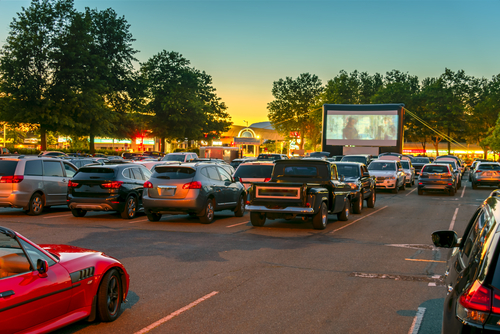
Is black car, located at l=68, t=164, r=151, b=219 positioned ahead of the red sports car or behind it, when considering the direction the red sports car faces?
ahead

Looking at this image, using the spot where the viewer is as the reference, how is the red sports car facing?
facing away from the viewer and to the right of the viewer

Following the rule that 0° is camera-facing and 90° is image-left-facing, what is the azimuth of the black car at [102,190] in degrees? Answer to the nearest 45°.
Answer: approximately 225°

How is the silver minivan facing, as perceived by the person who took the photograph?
facing away from the viewer and to the right of the viewer

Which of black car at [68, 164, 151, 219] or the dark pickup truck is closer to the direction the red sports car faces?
the dark pickup truck

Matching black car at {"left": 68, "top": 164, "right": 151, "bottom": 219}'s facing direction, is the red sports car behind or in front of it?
behind

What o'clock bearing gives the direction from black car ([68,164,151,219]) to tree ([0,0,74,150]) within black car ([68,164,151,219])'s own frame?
The tree is roughly at 10 o'clock from the black car.

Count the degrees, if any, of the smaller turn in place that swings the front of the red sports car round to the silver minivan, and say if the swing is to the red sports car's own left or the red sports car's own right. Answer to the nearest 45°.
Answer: approximately 45° to the red sports car's own left

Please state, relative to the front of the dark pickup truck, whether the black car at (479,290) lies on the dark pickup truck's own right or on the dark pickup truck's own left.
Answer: on the dark pickup truck's own right

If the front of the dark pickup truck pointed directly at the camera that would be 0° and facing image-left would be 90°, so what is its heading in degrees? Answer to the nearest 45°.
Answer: approximately 225°

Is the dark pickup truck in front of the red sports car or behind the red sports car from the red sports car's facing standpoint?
in front

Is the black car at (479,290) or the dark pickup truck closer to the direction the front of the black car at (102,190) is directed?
the dark pickup truck

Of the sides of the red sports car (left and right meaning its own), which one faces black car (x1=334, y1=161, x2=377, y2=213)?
front
